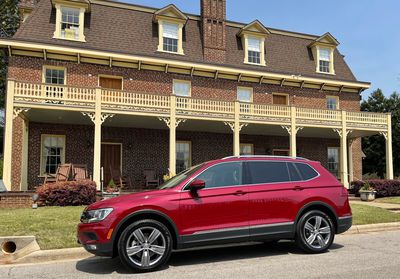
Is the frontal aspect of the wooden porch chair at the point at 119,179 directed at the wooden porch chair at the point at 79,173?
no

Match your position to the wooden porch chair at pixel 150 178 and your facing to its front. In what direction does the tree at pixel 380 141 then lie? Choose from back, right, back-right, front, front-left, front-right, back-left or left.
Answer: left

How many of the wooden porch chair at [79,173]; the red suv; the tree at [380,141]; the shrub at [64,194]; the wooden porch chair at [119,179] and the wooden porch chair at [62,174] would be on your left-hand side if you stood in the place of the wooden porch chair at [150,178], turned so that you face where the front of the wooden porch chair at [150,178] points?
1

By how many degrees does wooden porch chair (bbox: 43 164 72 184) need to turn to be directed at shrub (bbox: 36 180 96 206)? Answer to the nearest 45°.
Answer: approximately 45° to its left

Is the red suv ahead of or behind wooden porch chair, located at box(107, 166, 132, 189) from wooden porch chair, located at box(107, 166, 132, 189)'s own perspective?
ahead

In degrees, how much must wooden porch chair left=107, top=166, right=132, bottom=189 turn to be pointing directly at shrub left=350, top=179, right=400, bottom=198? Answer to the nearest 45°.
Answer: approximately 45° to its left

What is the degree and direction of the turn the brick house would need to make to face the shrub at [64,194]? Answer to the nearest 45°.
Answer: approximately 90° to its right

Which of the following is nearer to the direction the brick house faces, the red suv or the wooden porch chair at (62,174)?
the red suv

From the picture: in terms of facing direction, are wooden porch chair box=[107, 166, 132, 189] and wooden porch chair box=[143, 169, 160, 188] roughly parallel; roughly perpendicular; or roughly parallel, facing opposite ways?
roughly parallel

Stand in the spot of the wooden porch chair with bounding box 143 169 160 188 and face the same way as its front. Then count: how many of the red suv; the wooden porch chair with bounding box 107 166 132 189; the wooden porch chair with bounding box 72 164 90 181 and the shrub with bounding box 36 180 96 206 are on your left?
0

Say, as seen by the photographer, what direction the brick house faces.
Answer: facing the viewer and to the right of the viewer

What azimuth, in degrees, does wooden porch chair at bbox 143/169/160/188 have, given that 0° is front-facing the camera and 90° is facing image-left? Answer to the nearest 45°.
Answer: approximately 315°

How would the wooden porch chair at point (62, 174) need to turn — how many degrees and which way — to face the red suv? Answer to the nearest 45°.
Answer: approximately 45° to its left
